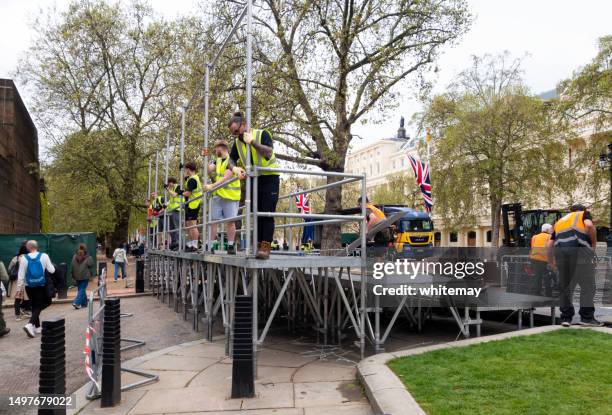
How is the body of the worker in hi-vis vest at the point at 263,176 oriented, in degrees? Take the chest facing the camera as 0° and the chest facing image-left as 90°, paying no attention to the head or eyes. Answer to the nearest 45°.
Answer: approximately 45°

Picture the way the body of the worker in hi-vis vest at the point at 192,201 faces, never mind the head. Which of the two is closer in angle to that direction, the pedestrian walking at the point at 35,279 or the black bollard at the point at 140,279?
the pedestrian walking

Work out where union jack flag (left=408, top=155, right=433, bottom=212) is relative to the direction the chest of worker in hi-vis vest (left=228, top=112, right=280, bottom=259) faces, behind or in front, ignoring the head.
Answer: behind

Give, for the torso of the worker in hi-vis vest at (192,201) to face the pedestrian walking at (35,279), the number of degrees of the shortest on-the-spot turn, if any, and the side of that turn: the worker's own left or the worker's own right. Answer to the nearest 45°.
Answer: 0° — they already face them

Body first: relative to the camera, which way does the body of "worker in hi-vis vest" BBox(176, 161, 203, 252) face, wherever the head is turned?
to the viewer's left

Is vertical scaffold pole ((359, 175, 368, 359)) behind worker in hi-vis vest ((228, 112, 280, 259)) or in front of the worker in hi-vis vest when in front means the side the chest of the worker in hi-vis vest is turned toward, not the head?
behind

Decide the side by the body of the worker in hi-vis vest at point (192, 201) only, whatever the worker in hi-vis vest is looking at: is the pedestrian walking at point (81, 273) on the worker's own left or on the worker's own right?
on the worker's own right

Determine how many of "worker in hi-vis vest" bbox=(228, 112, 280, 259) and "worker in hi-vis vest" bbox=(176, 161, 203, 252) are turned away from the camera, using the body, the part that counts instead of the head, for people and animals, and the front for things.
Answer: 0

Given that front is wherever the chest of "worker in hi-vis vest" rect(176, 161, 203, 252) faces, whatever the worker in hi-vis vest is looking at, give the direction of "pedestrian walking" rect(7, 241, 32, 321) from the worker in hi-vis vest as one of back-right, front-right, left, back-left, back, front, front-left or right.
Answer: front-right

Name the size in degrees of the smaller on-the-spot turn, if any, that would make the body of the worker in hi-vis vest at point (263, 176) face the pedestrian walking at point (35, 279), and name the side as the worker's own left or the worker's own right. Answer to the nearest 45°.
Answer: approximately 90° to the worker's own right
